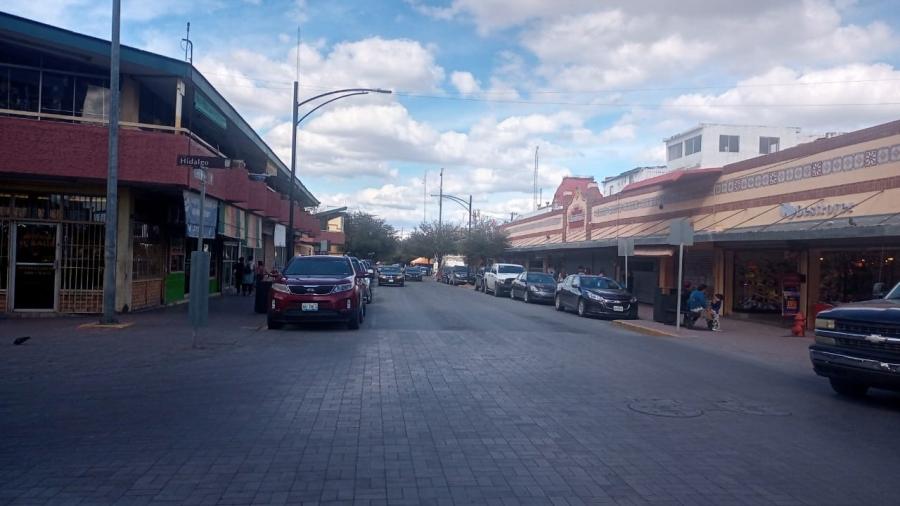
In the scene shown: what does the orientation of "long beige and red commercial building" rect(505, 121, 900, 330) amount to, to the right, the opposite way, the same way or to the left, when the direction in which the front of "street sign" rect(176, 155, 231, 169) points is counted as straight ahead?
to the right

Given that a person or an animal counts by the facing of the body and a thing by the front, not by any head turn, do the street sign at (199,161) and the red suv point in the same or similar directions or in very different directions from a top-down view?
same or similar directions

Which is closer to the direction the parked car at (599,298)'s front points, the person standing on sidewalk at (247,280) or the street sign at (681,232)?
the street sign

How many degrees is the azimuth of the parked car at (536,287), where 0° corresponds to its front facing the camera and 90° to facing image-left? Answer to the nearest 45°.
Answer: approximately 315°

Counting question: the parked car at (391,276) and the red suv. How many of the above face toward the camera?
2

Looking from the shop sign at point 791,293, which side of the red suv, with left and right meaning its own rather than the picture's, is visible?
left

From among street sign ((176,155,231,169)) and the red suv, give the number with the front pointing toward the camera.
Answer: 2

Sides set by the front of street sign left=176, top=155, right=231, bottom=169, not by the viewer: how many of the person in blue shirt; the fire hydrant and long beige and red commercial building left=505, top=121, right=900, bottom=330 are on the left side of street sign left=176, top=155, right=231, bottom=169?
3

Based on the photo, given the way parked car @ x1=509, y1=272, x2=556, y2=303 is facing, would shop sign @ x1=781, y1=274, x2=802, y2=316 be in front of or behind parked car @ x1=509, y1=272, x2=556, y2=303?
in front

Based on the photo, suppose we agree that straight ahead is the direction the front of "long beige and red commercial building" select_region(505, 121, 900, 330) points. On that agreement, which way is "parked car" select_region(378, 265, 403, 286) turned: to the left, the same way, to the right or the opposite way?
to the left

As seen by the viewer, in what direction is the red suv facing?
toward the camera

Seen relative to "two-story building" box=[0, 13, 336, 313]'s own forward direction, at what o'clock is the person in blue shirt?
The person in blue shirt is roughly at 11 o'clock from the two-story building.

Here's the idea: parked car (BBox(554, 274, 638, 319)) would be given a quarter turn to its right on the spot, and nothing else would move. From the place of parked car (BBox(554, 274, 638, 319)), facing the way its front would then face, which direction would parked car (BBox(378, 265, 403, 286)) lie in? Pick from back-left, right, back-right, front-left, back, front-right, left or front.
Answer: right

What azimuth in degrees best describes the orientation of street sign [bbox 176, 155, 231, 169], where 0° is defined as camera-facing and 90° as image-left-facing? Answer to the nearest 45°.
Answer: approximately 0°

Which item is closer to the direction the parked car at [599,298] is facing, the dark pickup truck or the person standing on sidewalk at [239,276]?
the dark pickup truck
